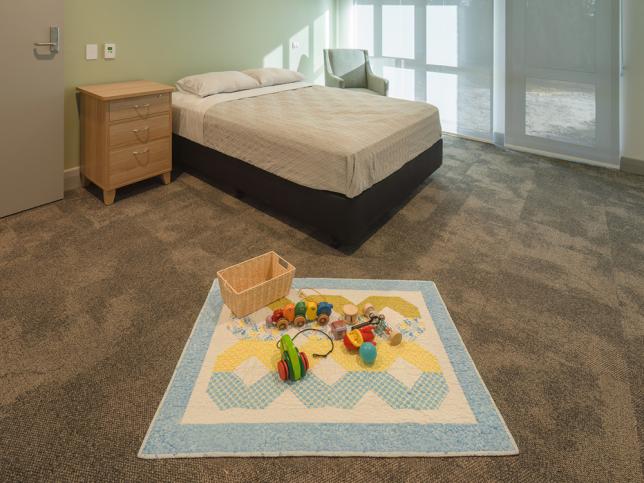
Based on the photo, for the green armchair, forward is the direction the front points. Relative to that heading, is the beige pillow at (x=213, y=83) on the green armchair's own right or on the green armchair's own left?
on the green armchair's own right

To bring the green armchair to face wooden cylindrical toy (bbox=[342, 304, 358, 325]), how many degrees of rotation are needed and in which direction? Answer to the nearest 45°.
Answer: approximately 45° to its right

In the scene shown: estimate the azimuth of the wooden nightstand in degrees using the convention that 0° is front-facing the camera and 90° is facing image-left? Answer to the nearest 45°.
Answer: approximately 315°

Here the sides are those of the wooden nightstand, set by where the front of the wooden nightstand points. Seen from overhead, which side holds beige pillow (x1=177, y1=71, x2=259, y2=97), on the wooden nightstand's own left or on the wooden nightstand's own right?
on the wooden nightstand's own left

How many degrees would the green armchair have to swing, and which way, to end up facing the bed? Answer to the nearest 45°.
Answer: approximately 45° to its right

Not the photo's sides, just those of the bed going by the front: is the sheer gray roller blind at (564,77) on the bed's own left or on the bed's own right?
on the bed's own left

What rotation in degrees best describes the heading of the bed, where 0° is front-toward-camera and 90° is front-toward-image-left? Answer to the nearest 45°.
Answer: approximately 315°

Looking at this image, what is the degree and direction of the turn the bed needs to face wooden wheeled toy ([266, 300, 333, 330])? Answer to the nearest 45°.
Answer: approximately 45° to its right
